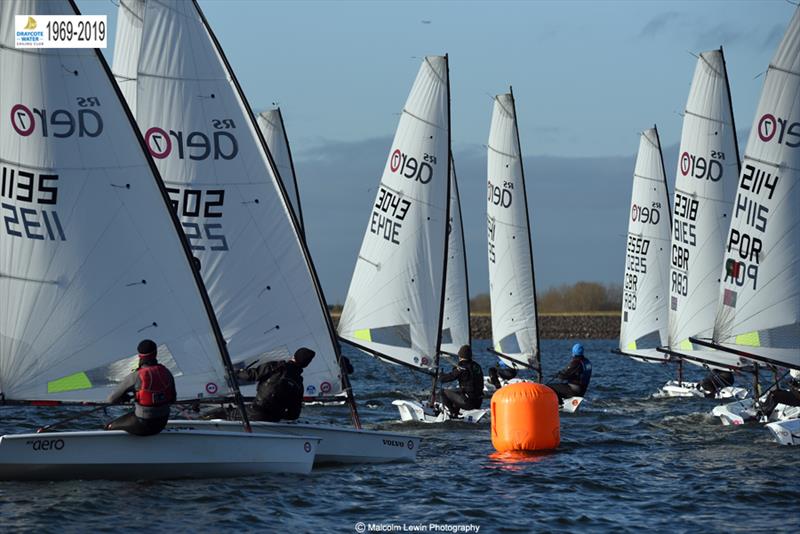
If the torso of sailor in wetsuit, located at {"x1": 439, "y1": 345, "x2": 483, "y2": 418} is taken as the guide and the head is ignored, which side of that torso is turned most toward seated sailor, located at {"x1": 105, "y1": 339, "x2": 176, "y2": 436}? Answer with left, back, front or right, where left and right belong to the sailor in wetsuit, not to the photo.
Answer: left

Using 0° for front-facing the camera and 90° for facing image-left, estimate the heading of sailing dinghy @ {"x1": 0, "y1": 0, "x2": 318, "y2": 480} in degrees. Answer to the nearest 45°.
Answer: approximately 270°

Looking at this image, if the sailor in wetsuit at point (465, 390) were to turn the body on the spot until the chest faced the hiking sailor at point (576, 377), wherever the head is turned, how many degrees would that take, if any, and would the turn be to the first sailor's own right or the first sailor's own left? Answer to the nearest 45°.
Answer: approximately 90° to the first sailor's own right

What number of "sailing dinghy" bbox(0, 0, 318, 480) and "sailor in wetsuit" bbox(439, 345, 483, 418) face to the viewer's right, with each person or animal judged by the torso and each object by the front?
1

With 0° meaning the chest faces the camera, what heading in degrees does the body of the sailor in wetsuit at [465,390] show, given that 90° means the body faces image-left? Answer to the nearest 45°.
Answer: approximately 135°

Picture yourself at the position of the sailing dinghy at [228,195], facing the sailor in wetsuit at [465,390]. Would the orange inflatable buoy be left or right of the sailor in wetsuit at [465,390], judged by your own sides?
right

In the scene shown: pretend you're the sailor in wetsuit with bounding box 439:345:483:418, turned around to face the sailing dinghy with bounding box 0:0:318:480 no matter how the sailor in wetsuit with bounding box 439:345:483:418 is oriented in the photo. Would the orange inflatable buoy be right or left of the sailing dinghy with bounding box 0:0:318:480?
left

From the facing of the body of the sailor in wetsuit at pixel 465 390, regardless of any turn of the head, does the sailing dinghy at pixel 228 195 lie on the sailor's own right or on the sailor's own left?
on the sailor's own left

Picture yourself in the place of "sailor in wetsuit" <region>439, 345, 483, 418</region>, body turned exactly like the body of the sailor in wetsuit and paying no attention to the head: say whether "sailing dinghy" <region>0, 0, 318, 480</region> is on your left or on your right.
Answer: on your left
